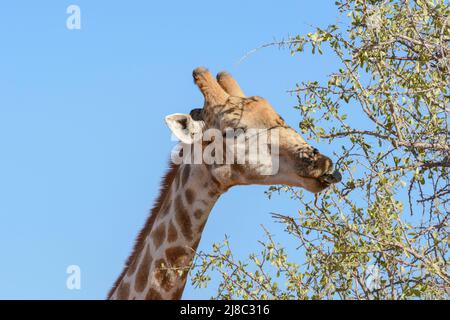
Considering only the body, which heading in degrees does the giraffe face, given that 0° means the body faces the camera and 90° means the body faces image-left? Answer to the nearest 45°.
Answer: approximately 270°
